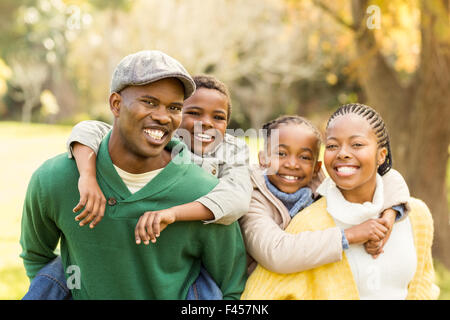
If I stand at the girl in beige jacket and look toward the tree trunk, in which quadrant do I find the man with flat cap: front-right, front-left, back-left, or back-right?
back-left

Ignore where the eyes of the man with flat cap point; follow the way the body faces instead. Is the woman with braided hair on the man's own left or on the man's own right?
on the man's own left

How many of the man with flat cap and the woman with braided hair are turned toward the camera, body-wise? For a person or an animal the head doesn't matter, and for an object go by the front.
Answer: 2

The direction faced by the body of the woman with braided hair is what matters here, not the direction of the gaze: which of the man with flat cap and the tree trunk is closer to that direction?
the man with flat cap

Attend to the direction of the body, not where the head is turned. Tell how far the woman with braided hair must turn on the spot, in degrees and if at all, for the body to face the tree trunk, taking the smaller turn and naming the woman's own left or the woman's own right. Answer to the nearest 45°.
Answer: approximately 180°

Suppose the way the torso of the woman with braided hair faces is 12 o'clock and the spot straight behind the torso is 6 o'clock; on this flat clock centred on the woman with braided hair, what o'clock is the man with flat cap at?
The man with flat cap is roughly at 2 o'clock from the woman with braided hair.

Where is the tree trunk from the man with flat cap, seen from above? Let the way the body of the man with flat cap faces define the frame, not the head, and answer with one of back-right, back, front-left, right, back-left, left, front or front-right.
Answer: back-left

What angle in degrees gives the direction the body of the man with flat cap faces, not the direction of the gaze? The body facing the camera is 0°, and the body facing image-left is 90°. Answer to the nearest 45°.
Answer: approximately 0°
